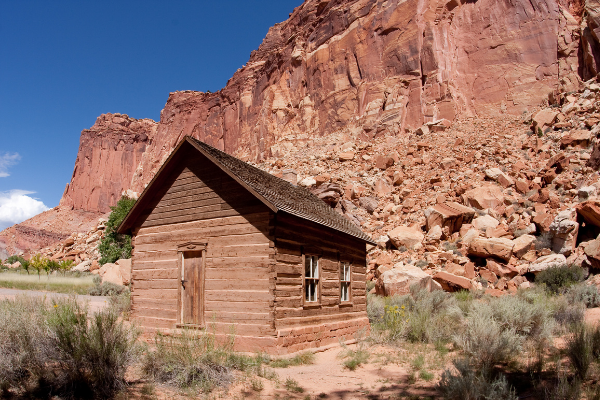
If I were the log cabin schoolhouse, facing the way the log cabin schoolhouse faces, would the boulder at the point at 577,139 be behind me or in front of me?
behind

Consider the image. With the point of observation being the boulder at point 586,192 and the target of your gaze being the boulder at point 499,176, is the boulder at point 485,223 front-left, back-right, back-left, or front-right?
front-left

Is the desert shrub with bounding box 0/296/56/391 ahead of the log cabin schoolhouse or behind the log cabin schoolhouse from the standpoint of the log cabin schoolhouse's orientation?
ahead

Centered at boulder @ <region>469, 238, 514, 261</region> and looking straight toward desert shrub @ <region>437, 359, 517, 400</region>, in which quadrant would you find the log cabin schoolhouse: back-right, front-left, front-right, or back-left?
front-right

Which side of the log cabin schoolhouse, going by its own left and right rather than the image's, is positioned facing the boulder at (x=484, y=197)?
back

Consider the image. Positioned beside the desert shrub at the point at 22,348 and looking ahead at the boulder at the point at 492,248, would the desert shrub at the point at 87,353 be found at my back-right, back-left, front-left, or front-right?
front-right

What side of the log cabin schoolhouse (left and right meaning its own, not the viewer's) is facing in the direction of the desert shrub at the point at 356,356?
left

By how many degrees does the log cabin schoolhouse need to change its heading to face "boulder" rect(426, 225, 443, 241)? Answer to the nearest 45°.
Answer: approximately 180°

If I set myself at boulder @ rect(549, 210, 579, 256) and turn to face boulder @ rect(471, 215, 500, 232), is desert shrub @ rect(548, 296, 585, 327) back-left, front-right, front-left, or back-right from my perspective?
back-left

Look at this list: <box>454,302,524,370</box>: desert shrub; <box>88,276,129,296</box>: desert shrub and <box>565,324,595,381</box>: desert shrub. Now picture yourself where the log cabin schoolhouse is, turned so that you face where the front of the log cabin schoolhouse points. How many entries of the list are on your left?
2

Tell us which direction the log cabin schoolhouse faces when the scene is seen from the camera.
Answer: facing the viewer and to the left of the viewer

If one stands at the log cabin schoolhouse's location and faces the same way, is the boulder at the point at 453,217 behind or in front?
behind

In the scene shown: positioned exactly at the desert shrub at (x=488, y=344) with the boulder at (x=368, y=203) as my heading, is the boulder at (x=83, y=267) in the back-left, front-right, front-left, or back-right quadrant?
front-left

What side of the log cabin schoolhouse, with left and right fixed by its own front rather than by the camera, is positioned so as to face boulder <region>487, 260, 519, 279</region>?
back

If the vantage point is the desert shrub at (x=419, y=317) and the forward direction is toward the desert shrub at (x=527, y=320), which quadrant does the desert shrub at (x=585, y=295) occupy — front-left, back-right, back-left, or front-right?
front-left

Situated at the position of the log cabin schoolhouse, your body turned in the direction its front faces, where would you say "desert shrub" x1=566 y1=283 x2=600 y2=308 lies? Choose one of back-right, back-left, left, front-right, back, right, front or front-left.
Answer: back-left

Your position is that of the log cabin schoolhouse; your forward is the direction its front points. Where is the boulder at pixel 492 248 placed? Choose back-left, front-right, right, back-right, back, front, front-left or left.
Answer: back
